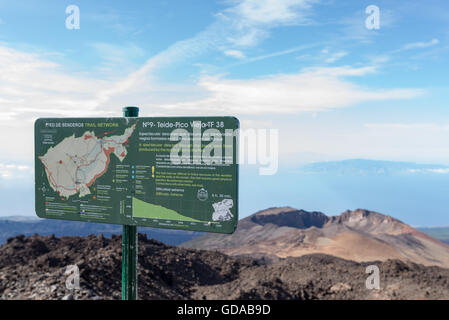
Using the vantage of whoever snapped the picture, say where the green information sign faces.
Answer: facing the viewer and to the left of the viewer
